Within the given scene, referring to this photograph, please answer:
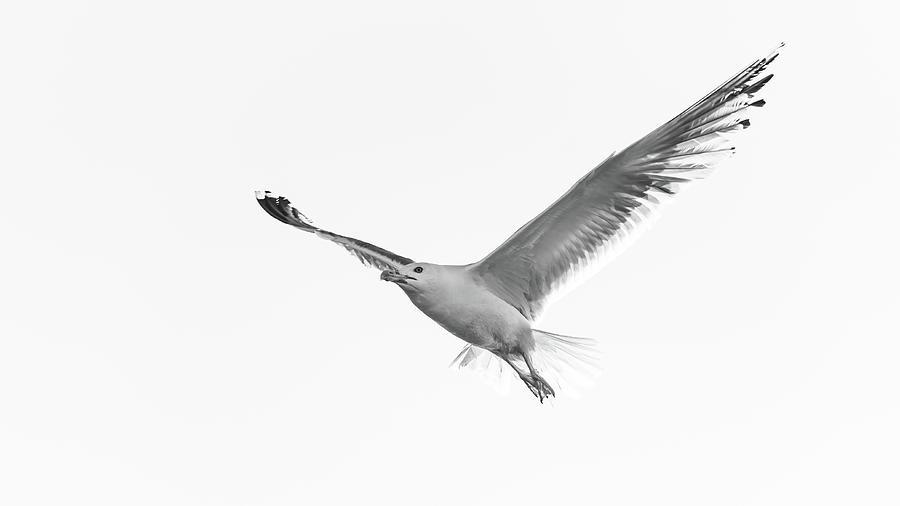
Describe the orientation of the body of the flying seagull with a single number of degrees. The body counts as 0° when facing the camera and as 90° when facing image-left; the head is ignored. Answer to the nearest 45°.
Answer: approximately 45°
